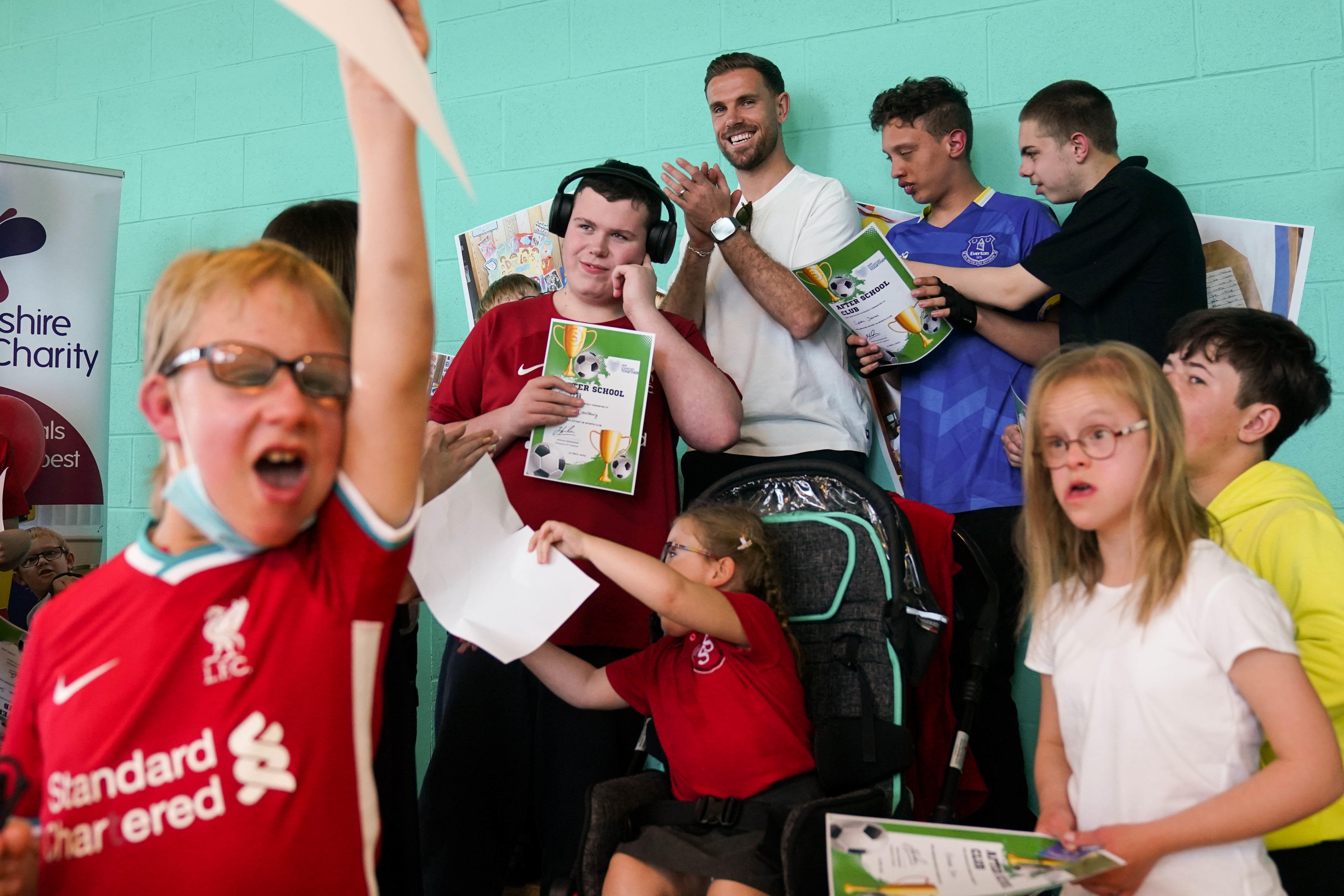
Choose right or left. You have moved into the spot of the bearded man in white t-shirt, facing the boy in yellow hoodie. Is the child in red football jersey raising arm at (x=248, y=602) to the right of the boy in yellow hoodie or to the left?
right

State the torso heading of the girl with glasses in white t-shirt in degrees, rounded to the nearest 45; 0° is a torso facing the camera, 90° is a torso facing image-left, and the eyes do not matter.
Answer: approximately 45°

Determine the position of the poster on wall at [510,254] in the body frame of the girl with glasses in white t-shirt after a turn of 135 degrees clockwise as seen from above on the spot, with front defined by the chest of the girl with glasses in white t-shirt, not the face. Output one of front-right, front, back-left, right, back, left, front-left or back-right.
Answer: front-left

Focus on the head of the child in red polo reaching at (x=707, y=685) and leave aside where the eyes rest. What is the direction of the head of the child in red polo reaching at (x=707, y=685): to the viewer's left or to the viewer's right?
to the viewer's left

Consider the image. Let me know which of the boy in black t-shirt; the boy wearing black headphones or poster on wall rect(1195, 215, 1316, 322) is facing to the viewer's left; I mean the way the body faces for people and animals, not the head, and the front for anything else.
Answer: the boy in black t-shirt

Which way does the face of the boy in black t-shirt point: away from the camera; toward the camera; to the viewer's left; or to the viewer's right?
to the viewer's left

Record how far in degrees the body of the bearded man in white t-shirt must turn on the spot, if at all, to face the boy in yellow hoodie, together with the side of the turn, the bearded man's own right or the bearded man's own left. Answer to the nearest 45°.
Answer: approximately 90° to the bearded man's own left

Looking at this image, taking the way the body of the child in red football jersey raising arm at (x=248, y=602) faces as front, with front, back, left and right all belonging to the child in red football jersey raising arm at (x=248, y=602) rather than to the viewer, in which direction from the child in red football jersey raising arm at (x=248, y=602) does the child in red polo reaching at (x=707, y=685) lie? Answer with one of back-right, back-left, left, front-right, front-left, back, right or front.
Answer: back-left

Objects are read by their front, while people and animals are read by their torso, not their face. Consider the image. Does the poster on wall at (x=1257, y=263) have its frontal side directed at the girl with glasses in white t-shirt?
yes

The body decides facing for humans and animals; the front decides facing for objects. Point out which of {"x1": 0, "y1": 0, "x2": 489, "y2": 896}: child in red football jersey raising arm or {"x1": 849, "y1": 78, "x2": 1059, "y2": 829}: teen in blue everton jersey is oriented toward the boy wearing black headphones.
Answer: the teen in blue everton jersey
